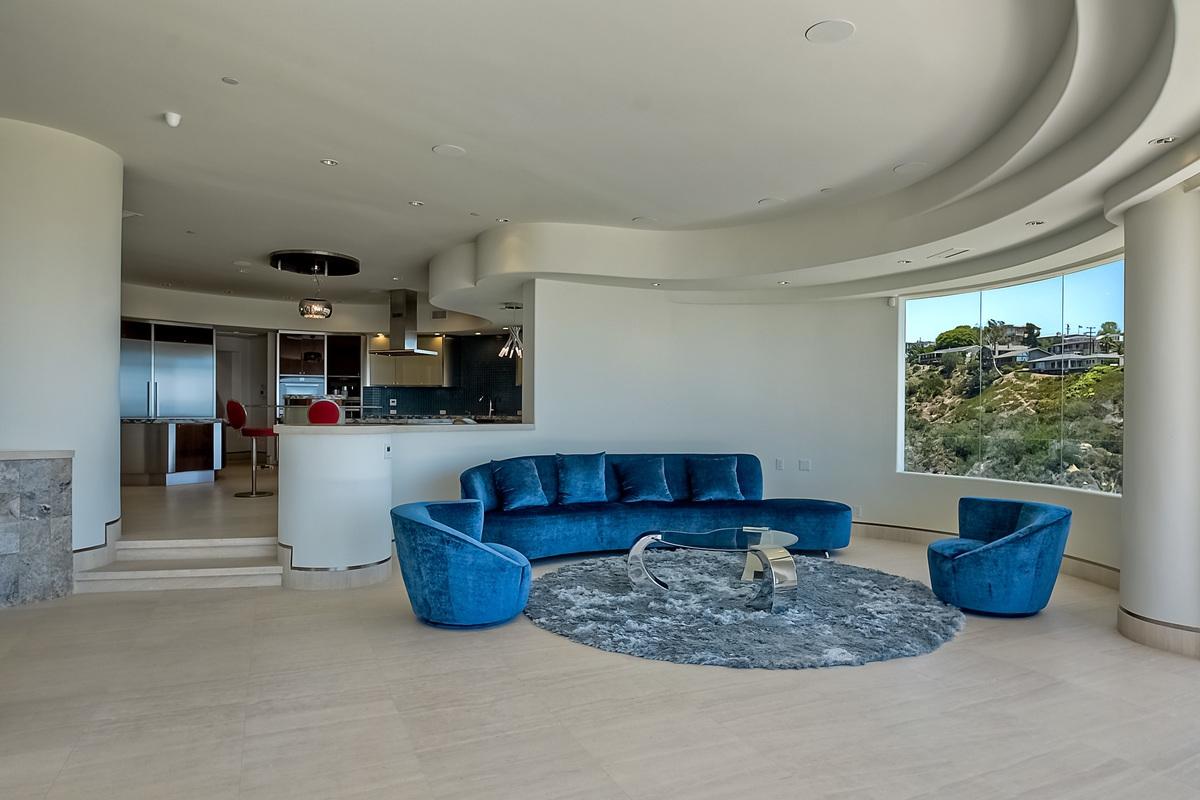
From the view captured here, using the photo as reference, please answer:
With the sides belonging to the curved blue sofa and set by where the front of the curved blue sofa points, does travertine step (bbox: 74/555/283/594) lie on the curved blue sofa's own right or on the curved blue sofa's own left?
on the curved blue sofa's own right

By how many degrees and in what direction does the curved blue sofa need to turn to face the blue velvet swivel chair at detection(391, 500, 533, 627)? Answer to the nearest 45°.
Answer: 0° — it already faces it

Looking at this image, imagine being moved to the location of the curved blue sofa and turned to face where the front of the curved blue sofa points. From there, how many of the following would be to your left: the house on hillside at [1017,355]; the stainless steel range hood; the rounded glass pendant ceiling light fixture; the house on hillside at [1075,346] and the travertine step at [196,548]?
2

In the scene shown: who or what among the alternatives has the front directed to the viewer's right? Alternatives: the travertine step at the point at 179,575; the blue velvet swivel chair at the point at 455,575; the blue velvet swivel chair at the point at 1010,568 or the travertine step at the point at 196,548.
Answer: the blue velvet swivel chair at the point at 455,575

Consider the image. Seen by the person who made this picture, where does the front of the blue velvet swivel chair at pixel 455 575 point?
facing to the right of the viewer

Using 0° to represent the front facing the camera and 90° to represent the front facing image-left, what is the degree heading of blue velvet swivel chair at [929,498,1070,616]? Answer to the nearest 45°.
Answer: approximately 90°

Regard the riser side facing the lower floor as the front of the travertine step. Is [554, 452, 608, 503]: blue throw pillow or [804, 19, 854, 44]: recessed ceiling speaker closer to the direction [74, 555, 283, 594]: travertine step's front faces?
the recessed ceiling speaker
